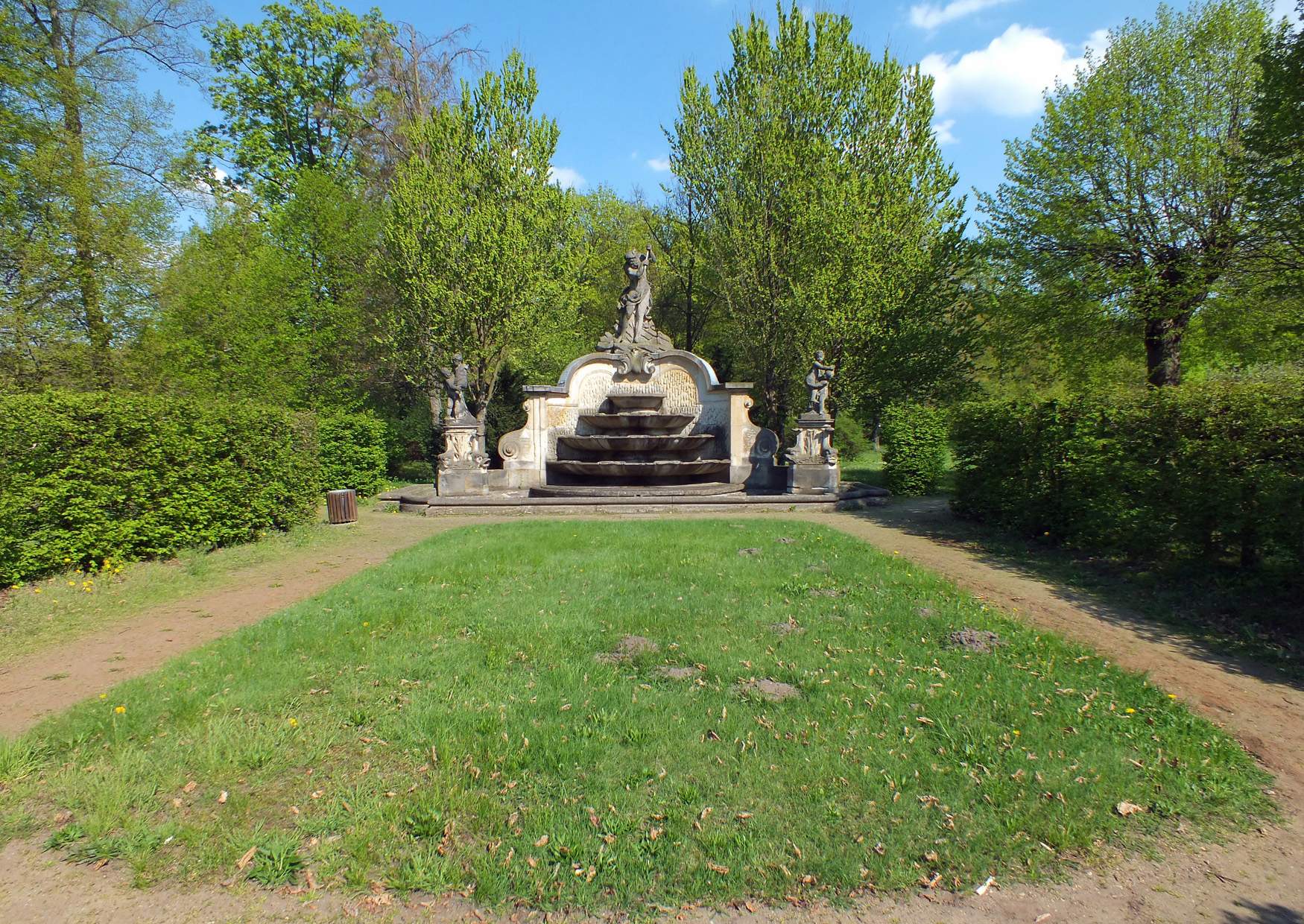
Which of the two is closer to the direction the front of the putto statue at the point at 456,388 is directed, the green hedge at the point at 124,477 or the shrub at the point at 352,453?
the green hedge

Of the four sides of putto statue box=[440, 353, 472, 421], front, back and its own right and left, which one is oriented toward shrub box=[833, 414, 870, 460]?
left

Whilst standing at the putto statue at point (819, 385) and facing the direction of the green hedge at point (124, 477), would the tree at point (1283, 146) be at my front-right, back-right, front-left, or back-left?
back-left

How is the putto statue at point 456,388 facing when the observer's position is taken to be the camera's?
facing the viewer

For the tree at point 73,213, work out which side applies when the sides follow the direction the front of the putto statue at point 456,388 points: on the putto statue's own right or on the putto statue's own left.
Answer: on the putto statue's own right

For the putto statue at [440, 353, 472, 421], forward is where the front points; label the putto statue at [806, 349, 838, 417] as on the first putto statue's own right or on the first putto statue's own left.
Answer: on the first putto statue's own left

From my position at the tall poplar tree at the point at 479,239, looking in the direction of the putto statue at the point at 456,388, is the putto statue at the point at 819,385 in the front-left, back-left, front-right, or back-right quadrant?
front-left

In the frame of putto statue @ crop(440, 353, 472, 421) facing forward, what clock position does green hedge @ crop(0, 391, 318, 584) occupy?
The green hedge is roughly at 1 o'clock from the putto statue.

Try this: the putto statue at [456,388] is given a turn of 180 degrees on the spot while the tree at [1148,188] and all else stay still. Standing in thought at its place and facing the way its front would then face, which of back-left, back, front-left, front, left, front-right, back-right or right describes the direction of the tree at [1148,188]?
right

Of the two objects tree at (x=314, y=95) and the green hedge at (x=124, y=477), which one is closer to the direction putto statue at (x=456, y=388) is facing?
the green hedge

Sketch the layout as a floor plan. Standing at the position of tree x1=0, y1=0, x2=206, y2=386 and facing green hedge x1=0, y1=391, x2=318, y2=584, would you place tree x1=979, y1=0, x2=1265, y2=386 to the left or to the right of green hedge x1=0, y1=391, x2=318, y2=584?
left

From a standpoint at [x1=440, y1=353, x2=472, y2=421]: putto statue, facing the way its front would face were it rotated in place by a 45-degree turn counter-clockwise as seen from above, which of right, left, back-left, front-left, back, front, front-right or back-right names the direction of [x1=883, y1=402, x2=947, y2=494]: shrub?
front-left

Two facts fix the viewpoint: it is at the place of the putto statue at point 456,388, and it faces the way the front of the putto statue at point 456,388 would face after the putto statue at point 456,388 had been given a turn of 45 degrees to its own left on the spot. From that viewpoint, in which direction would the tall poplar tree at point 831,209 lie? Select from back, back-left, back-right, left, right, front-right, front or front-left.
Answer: front-left
